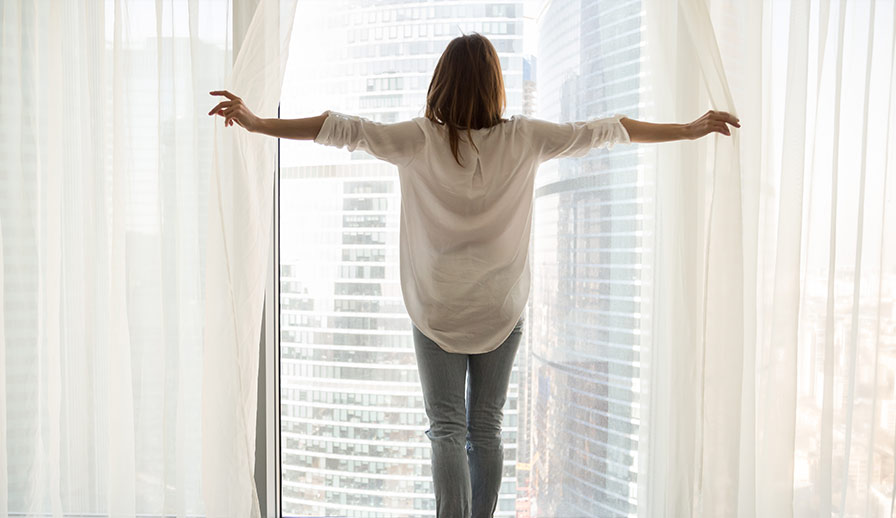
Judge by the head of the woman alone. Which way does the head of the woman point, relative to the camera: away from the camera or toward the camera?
away from the camera

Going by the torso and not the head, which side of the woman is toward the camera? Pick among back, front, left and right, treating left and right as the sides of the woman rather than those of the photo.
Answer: back
